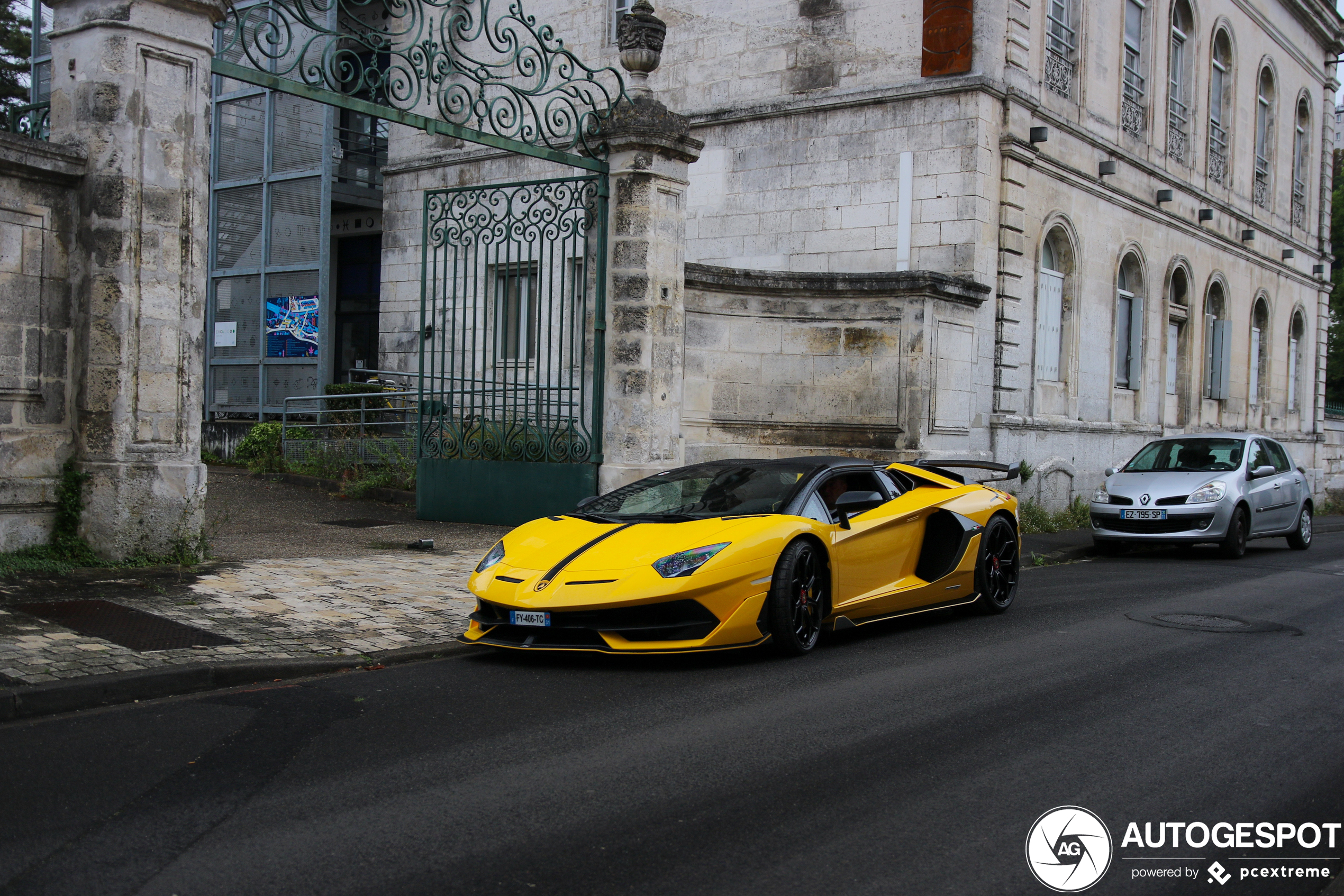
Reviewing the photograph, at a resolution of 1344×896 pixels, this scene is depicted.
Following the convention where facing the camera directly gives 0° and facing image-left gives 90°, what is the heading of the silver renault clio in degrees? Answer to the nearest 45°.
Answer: approximately 45°

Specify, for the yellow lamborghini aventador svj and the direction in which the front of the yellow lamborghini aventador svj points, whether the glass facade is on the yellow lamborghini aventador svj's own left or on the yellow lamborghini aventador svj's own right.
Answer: on the yellow lamborghini aventador svj's own right

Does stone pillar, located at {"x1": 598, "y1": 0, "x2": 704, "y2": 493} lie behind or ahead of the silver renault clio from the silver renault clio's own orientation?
ahead

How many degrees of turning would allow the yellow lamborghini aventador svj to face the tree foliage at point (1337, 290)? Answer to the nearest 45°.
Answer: approximately 180°

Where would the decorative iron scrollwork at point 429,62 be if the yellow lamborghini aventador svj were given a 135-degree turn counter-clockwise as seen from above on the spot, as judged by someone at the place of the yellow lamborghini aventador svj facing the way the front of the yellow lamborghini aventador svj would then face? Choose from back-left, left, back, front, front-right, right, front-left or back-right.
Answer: back-left

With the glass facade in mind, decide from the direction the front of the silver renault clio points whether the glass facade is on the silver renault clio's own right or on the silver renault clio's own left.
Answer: on the silver renault clio's own right

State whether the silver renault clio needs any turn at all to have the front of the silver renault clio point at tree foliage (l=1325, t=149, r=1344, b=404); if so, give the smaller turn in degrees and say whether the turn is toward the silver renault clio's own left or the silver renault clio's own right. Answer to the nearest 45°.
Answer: approximately 135° to the silver renault clio's own right

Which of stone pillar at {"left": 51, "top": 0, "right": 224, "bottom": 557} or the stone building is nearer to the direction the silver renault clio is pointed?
the stone pillar

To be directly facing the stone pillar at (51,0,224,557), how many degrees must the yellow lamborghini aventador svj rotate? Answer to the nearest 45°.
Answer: approximately 45° to its right

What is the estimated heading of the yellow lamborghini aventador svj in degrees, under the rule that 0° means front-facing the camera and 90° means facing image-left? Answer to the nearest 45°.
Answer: approximately 45°

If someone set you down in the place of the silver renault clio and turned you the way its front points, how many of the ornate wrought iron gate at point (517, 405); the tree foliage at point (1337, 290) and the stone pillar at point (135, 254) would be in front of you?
2

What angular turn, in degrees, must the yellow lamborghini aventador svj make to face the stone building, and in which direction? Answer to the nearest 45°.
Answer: approximately 135° to its right

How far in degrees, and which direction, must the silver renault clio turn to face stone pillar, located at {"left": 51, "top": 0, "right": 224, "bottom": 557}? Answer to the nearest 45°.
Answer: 0° — it already faces it
